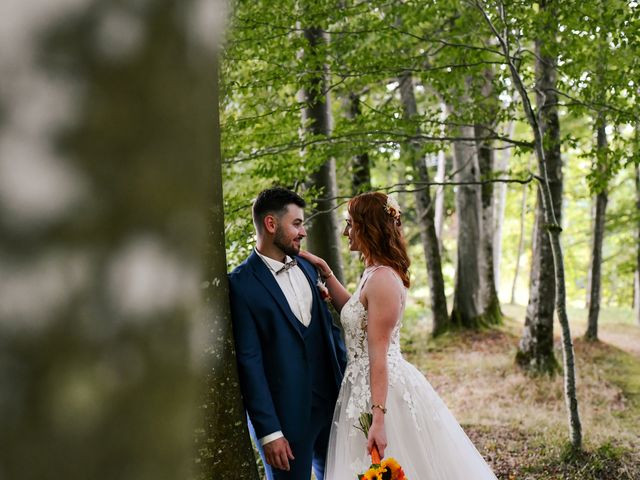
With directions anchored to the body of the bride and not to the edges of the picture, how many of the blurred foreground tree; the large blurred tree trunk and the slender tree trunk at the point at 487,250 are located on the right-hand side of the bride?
2

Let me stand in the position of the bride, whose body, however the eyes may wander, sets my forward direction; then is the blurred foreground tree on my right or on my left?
on my left

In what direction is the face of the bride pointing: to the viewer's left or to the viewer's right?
to the viewer's left

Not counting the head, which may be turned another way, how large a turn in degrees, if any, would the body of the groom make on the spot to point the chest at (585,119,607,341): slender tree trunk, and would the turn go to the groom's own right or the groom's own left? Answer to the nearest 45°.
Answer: approximately 90° to the groom's own left

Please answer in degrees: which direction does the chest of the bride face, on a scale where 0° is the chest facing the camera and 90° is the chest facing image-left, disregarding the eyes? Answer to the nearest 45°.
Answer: approximately 90°

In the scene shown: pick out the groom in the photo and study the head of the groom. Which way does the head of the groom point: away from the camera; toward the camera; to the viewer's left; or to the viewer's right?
to the viewer's right

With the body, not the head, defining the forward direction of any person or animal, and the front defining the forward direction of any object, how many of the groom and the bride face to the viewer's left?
1

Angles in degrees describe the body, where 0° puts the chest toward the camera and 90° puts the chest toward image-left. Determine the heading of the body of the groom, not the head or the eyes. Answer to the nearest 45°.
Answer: approximately 315°
